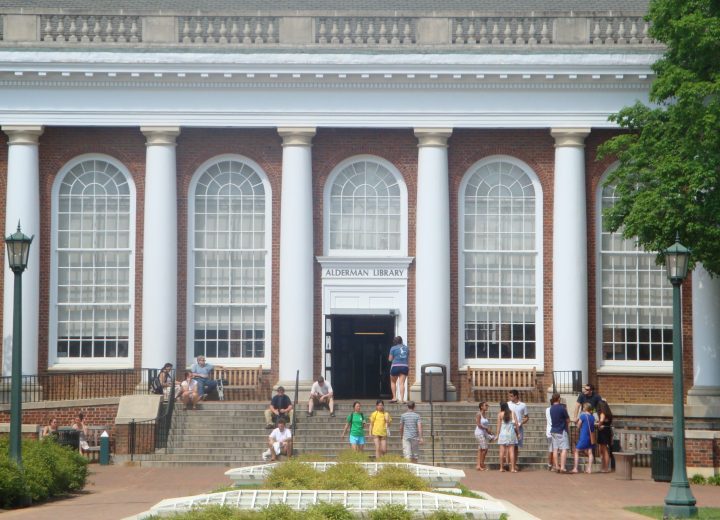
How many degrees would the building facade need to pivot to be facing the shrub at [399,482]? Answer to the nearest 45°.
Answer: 0° — it already faces it

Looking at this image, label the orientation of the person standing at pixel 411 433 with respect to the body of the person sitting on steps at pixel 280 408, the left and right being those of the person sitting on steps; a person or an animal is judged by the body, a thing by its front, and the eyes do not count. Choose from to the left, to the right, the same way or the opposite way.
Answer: the opposite way

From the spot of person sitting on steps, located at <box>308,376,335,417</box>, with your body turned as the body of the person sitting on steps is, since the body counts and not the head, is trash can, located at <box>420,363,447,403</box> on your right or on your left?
on your left

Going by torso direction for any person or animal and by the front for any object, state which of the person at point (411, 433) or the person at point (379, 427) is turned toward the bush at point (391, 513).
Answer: the person at point (379, 427)

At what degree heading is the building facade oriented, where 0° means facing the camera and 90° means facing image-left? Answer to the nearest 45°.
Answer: approximately 0°

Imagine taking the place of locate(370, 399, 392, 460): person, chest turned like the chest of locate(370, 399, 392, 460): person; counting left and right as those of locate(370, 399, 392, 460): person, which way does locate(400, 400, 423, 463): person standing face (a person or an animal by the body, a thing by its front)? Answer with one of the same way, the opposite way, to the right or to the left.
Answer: the opposite way

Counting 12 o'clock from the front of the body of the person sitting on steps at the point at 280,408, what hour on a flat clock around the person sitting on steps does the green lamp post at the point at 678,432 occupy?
The green lamp post is roughly at 11 o'clock from the person sitting on steps.

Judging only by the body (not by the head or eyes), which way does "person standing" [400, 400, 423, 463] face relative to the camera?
away from the camera

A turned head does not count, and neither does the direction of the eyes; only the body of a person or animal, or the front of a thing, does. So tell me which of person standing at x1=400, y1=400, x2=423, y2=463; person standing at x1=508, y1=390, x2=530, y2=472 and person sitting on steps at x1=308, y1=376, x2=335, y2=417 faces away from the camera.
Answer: person standing at x1=400, y1=400, x2=423, y2=463

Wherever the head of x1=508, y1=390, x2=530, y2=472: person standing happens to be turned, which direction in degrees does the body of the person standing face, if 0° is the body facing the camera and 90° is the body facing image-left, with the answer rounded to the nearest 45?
approximately 45°
